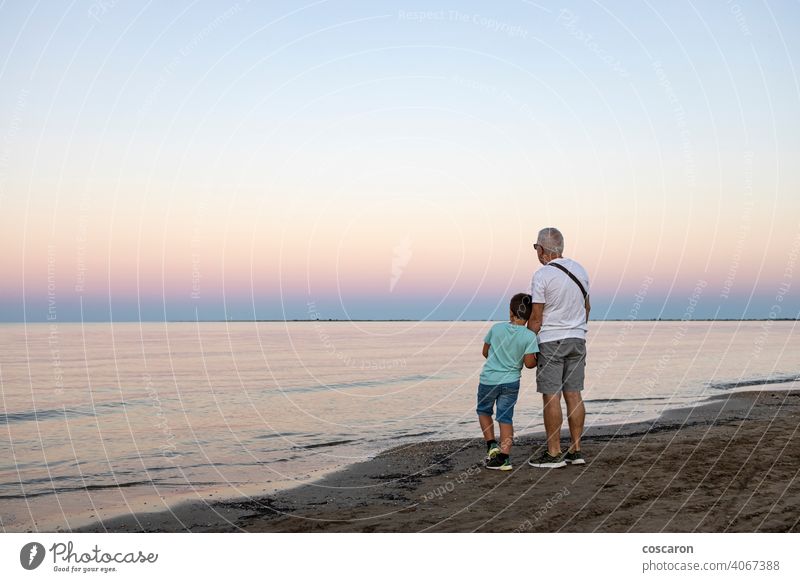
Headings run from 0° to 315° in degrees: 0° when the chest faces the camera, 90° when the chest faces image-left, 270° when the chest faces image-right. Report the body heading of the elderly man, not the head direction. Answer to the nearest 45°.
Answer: approximately 135°

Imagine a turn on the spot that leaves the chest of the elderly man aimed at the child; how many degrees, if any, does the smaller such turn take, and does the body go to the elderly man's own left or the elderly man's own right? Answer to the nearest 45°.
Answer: approximately 45° to the elderly man's own left

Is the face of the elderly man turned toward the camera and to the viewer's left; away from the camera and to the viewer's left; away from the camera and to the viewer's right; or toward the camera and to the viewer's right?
away from the camera and to the viewer's left
